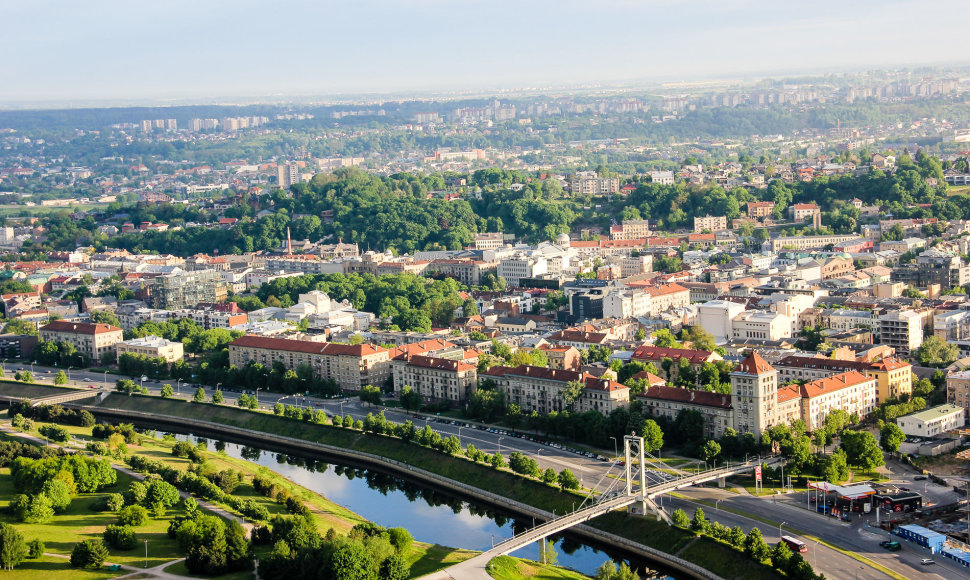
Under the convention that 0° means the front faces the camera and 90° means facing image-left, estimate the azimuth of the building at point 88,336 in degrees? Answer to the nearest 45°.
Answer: approximately 45°

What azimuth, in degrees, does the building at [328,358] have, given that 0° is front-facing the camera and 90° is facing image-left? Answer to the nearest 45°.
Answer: approximately 45°

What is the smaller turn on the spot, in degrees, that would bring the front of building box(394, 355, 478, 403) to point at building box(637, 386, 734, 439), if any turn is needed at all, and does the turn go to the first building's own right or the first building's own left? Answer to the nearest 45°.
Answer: approximately 90° to the first building's own left

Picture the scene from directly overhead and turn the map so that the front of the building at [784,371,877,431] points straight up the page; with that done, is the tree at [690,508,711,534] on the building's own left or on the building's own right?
on the building's own right

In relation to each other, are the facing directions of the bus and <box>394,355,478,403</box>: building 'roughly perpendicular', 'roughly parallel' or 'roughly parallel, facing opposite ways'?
roughly perpendicular

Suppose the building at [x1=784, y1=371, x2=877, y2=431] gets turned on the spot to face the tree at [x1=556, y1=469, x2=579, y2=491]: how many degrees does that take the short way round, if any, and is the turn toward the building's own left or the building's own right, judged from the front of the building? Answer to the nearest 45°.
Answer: approximately 90° to the building's own right

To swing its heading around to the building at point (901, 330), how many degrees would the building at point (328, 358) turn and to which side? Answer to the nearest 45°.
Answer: approximately 135° to its left

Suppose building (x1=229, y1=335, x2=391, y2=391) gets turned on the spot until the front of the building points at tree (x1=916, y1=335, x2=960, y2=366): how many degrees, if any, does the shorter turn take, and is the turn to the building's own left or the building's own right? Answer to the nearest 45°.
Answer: approximately 135° to the building's own left

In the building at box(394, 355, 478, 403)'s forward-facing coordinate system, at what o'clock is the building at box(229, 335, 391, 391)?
the building at box(229, 335, 391, 391) is roughly at 3 o'clock from the building at box(394, 355, 478, 403).
